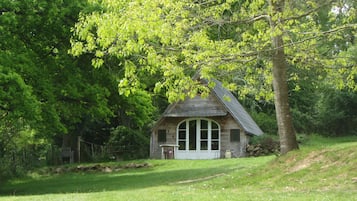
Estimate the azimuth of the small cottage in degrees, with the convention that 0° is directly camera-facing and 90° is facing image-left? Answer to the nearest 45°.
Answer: approximately 0°

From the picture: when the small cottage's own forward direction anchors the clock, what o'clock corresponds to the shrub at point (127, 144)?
The shrub is roughly at 4 o'clock from the small cottage.
